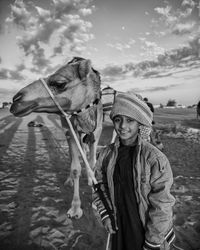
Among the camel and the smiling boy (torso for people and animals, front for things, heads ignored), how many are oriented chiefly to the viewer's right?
0

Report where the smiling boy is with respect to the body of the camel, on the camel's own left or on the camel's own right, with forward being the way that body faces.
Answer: on the camel's own left

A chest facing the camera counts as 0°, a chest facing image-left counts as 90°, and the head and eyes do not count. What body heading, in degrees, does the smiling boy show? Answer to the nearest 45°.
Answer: approximately 45°

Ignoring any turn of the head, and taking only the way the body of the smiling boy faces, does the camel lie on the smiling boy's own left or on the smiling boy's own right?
on the smiling boy's own right

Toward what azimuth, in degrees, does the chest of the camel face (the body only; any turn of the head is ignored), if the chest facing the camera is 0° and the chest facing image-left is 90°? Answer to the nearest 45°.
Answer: approximately 45°
